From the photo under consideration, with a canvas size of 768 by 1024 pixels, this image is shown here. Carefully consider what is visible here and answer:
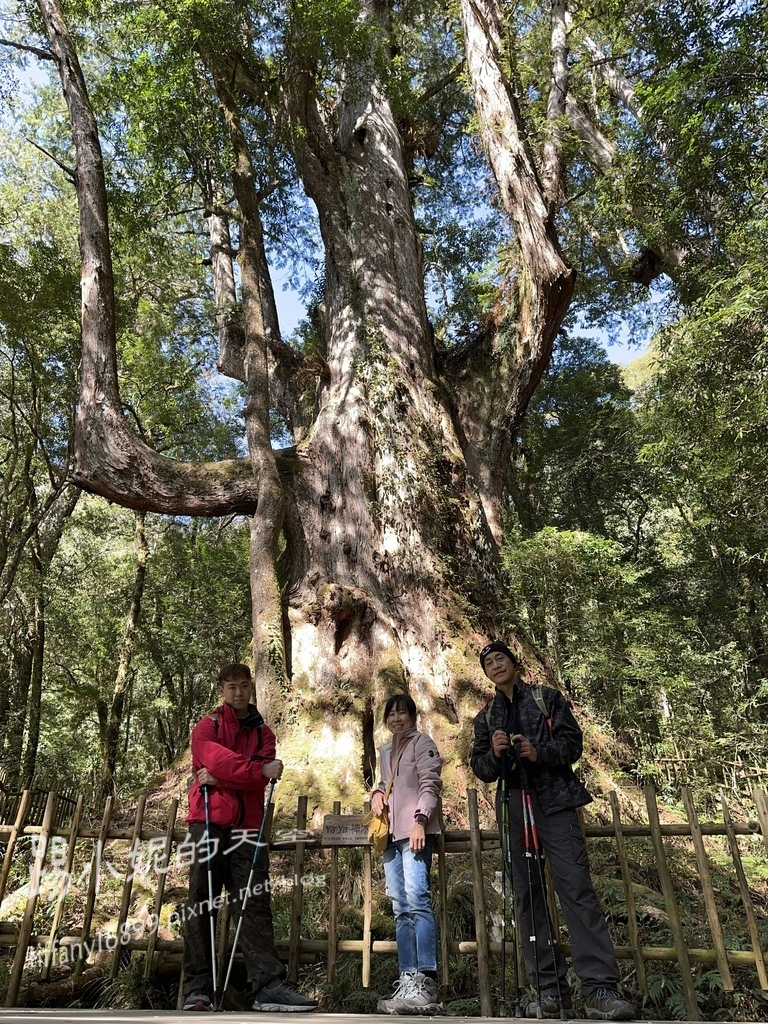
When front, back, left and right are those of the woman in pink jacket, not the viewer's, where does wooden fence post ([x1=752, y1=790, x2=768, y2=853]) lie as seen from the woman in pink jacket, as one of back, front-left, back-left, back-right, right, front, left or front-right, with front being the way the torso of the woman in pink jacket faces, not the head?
back-left

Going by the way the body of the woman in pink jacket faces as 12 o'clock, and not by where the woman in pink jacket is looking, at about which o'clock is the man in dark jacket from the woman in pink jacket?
The man in dark jacket is roughly at 8 o'clock from the woman in pink jacket.

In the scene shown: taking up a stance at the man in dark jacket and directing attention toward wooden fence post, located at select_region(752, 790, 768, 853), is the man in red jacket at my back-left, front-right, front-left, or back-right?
back-left

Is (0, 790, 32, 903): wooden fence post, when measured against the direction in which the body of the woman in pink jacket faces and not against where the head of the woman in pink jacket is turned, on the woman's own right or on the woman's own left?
on the woman's own right

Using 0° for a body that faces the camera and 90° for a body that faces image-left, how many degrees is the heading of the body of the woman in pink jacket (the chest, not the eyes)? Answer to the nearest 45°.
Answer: approximately 45°

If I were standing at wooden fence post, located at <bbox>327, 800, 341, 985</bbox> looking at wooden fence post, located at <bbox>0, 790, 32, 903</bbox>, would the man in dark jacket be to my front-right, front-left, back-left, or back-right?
back-left
